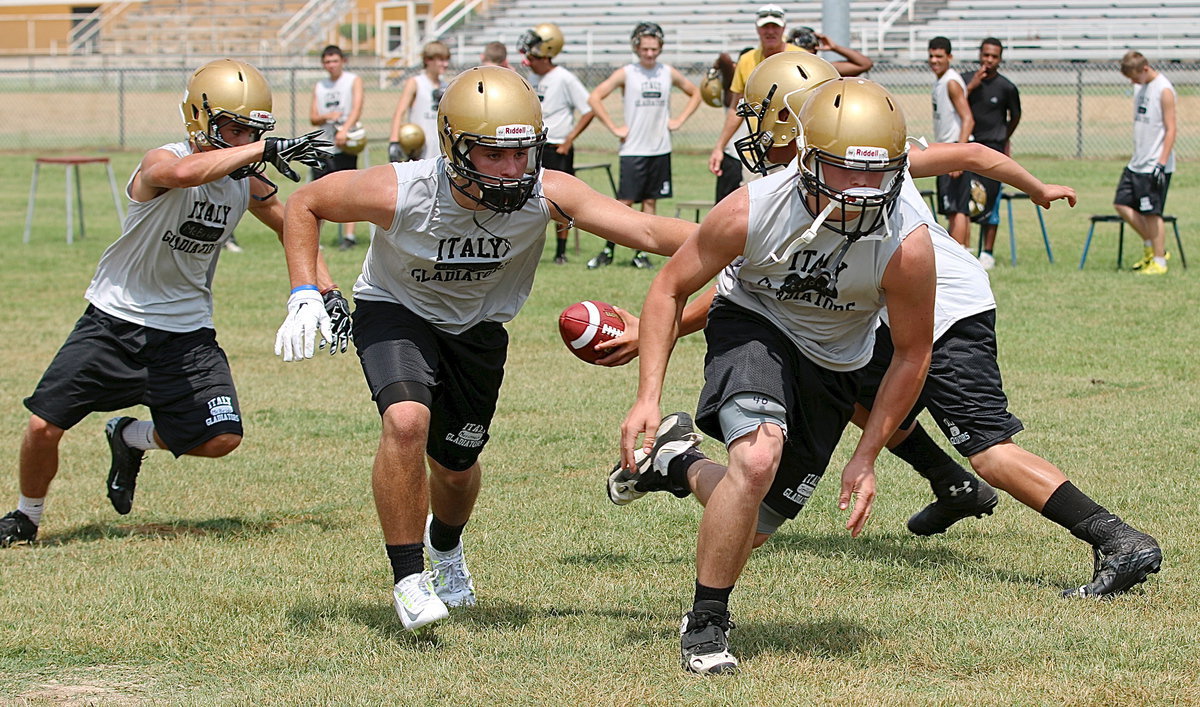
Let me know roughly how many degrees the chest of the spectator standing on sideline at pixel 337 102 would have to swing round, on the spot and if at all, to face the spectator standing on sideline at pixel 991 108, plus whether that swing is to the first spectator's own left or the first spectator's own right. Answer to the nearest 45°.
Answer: approximately 45° to the first spectator's own left

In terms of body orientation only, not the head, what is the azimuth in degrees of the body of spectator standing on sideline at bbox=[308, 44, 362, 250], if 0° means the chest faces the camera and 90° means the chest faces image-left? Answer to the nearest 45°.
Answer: approximately 0°

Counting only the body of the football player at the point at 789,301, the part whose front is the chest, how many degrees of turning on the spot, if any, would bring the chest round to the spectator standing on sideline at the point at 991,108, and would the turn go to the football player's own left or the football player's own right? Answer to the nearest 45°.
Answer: approximately 180°

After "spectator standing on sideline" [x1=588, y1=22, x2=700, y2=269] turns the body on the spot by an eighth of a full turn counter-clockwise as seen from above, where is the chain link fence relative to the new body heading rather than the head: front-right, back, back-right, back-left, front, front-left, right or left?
back-left

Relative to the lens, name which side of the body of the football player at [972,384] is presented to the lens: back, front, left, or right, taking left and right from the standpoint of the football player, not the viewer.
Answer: left

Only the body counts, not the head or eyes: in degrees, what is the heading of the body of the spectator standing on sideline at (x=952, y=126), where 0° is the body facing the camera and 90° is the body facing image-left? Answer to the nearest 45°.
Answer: approximately 45°

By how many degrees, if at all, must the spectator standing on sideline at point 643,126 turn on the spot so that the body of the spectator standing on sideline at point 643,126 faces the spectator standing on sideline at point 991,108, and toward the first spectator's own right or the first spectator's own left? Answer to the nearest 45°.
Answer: approximately 90° to the first spectator's own left

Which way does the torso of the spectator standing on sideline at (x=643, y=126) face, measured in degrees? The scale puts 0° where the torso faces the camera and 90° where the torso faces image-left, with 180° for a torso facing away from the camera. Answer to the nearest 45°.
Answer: approximately 0°

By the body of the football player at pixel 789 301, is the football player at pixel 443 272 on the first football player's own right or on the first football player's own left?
on the first football player's own right
